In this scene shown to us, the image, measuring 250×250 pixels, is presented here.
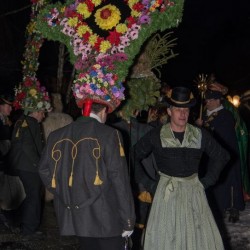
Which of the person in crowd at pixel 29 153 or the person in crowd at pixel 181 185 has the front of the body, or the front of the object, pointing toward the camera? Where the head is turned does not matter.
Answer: the person in crowd at pixel 181 185

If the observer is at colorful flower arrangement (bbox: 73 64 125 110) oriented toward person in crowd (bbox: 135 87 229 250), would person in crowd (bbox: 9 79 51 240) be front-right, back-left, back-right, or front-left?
back-left

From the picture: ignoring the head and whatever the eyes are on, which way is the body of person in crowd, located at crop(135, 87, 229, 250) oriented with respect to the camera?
toward the camera

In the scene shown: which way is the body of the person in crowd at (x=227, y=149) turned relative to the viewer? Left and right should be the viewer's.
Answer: facing the viewer and to the left of the viewer

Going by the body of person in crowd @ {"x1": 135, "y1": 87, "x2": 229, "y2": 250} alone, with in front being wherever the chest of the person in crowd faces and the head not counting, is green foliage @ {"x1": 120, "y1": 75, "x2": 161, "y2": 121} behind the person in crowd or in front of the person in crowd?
behind

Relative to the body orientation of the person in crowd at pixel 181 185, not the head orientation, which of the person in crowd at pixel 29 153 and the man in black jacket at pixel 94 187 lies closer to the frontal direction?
the man in black jacket

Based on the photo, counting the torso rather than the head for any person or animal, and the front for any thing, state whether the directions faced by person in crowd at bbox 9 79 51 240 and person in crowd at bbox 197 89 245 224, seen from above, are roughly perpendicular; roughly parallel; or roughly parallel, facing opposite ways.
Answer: roughly parallel, facing opposite ways
